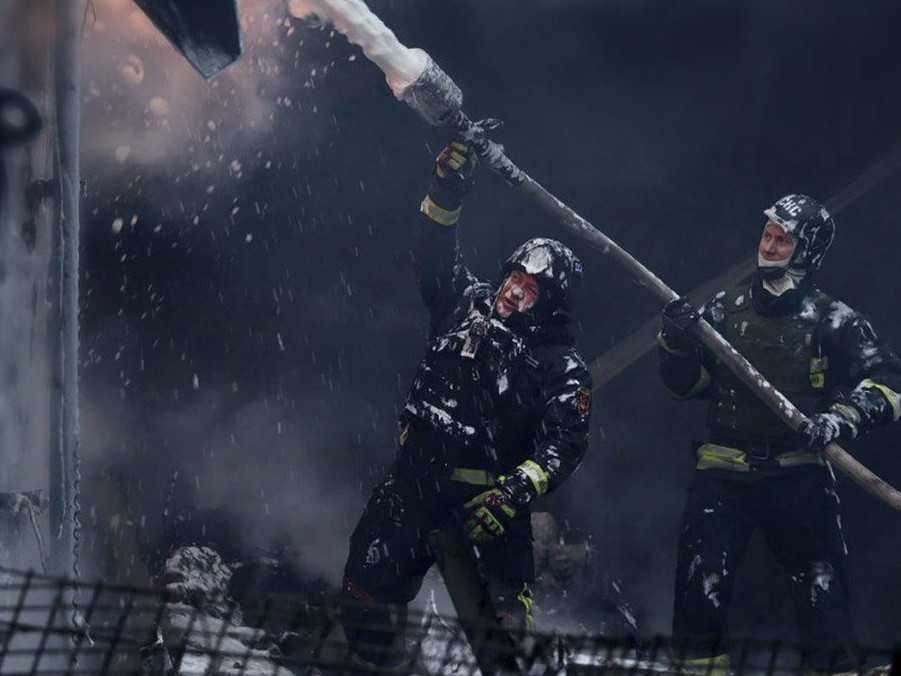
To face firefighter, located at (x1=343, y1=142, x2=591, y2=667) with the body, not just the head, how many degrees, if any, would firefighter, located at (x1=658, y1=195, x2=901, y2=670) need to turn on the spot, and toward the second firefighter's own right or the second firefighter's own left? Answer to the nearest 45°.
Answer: approximately 90° to the second firefighter's own right
